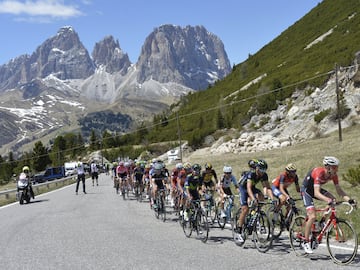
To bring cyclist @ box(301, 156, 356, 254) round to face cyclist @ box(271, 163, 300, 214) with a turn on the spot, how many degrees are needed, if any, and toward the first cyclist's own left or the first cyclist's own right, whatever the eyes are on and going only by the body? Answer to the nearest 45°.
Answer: approximately 180°

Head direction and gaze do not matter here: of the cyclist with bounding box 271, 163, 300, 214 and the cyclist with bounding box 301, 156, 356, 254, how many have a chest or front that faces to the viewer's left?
0

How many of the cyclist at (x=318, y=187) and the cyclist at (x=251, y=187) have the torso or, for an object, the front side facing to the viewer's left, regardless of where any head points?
0

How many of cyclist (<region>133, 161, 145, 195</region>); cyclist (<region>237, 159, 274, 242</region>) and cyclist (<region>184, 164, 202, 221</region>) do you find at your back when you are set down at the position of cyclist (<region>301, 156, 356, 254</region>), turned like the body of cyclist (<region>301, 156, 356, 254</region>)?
3

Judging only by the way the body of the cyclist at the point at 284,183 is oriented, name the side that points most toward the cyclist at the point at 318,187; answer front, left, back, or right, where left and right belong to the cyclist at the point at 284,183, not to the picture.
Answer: front

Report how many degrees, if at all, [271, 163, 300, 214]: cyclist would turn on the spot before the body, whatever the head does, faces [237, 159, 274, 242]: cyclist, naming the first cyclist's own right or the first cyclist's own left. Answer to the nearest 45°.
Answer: approximately 135° to the first cyclist's own right

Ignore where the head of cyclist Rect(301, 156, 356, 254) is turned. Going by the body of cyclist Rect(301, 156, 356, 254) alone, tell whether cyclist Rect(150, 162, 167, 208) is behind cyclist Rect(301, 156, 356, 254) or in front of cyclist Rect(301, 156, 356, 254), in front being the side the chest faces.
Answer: behind

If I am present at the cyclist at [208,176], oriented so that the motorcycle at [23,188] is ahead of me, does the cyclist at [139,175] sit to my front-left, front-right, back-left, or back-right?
front-right

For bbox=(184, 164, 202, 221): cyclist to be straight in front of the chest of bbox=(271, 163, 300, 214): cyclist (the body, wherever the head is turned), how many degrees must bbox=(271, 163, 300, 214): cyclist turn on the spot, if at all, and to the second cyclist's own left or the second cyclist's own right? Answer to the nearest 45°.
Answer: approximately 180°

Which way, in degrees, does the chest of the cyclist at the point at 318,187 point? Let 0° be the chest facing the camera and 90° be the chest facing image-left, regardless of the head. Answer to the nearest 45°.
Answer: approximately 315°

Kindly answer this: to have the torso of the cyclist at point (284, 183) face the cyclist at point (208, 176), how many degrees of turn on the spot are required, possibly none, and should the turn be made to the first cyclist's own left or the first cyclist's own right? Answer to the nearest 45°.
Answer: approximately 180°

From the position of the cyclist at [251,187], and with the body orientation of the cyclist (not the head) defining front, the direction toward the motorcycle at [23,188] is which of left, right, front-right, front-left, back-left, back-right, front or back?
back

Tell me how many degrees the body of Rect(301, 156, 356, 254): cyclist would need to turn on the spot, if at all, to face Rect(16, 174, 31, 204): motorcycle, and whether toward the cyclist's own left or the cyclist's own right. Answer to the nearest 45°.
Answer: approximately 180°

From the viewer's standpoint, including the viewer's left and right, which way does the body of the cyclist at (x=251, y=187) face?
facing the viewer and to the right of the viewer

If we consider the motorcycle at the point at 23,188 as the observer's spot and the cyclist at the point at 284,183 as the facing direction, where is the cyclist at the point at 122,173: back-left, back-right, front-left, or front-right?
front-left

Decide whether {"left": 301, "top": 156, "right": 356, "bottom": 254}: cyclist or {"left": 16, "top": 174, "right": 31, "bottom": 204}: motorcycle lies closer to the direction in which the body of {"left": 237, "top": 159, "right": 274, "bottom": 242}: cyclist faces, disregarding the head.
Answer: the cyclist

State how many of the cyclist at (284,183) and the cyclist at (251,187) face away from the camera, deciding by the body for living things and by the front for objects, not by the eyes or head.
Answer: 0

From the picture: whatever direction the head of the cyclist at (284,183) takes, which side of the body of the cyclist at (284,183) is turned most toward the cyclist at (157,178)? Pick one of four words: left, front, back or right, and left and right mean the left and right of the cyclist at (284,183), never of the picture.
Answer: back

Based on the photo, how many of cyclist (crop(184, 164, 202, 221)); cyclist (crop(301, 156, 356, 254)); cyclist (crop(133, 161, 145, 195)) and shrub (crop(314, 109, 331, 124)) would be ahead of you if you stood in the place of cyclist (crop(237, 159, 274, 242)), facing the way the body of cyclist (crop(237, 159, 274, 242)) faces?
1
